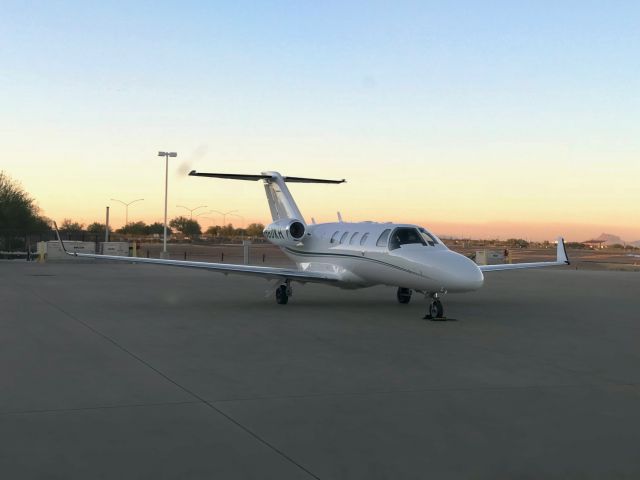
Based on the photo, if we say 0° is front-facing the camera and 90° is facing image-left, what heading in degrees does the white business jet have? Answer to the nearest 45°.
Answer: approximately 315°
